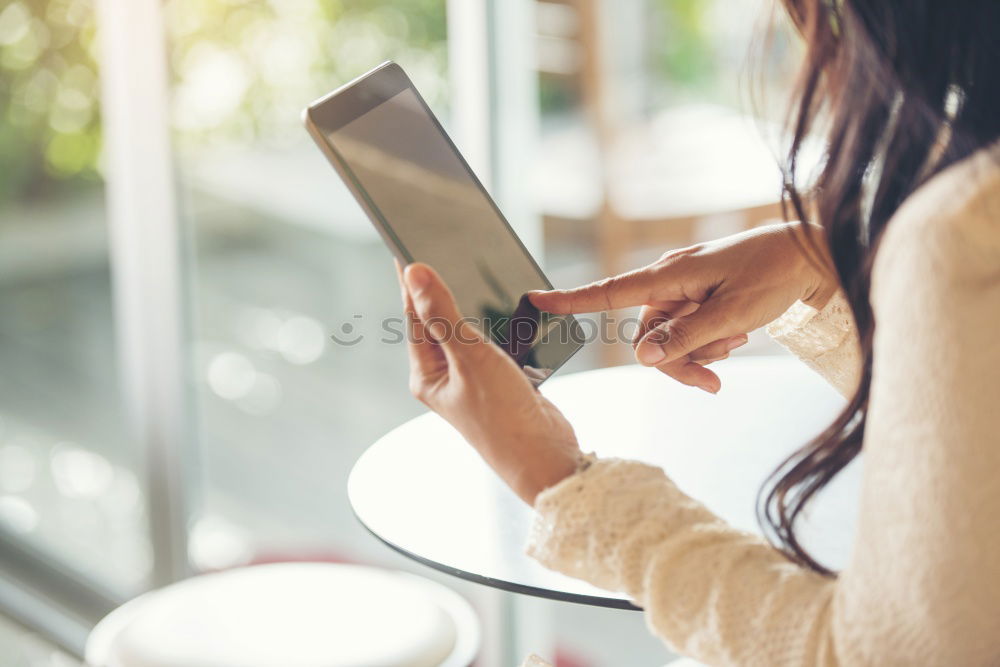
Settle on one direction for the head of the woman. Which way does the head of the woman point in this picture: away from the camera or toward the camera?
away from the camera

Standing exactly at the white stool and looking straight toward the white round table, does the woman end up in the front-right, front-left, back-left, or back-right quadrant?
front-right

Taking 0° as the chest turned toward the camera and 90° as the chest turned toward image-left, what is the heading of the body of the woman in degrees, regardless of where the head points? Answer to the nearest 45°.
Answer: approximately 90°
